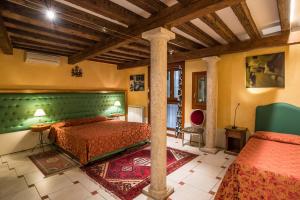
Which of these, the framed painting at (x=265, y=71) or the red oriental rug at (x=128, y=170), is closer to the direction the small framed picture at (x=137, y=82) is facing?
the red oriental rug

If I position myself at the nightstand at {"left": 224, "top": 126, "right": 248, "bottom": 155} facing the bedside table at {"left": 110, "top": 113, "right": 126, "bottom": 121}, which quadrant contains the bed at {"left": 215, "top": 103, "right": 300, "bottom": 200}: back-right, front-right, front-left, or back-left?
back-left

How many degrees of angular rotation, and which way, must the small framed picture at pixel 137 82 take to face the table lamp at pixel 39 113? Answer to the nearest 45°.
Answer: approximately 45° to its right

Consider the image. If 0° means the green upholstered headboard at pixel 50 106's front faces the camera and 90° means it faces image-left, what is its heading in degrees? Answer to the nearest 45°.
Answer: approximately 315°

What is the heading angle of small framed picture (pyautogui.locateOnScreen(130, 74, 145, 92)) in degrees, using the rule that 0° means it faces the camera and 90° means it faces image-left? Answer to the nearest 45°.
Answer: approximately 0°
